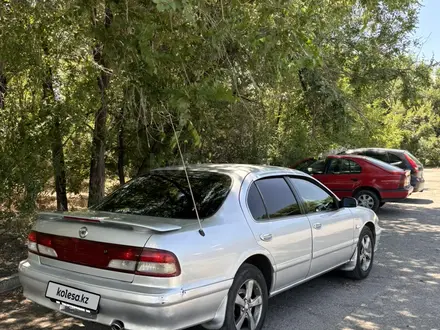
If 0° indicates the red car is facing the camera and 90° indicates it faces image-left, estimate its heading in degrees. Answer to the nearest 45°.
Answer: approximately 135°

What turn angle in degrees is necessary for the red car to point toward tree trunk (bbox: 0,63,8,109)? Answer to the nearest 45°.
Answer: approximately 90° to its left

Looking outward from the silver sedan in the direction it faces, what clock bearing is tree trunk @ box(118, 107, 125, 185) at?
The tree trunk is roughly at 10 o'clock from the silver sedan.

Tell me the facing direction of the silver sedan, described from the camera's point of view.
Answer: facing away from the viewer and to the right of the viewer

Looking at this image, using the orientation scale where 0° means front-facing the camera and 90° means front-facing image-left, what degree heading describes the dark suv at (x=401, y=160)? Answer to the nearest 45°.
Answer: approximately 135°

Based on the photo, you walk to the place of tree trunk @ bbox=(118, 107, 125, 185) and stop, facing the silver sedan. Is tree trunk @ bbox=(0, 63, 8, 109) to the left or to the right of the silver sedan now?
right

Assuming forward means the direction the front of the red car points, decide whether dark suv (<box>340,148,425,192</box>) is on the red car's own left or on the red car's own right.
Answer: on the red car's own right

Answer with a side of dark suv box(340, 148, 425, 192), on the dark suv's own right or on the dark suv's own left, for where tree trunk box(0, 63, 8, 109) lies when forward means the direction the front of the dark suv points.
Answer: on the dark suv's own left

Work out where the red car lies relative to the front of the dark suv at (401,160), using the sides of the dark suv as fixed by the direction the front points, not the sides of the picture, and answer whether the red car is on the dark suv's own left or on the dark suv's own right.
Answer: on the dark suv's own left
